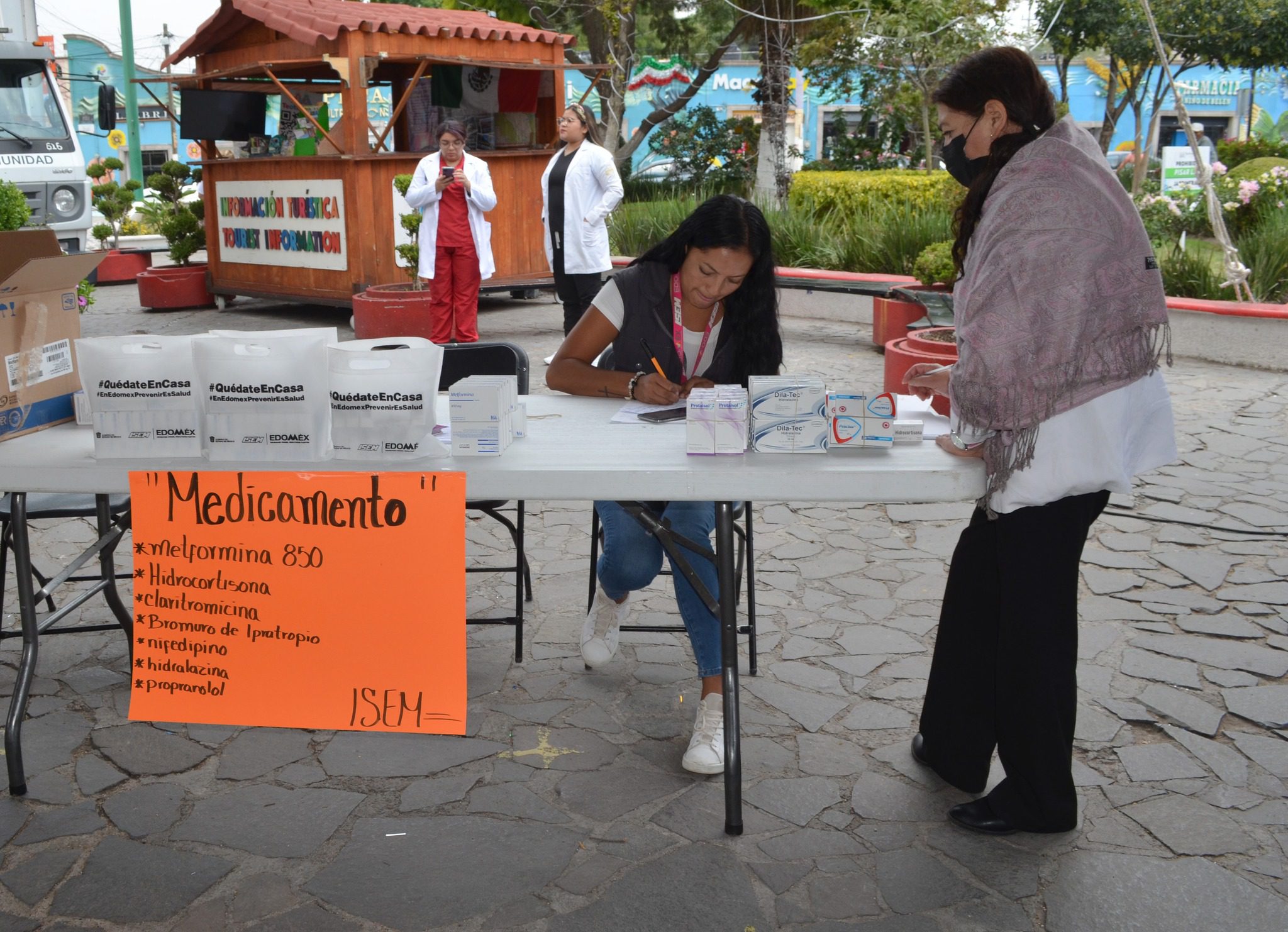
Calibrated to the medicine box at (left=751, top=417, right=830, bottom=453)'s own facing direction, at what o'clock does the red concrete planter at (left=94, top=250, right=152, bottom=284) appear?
The red concrete planter is roughly at 5 o'clock from the medicine box.

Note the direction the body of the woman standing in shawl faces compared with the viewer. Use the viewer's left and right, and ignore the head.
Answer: facing to the left of the viewer

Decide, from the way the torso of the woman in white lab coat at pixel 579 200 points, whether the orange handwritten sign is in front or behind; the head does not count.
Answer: in front

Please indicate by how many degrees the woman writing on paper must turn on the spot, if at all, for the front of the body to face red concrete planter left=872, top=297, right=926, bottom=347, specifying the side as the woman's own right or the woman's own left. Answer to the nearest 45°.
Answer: approximately 180°

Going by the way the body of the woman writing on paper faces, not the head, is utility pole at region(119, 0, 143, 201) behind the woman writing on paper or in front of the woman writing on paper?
behind

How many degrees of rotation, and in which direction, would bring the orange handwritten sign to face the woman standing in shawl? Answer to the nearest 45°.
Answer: approximately 90° to its left

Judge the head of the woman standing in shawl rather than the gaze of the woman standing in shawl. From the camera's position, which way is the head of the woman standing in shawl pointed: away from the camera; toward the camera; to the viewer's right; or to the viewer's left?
to the viewer's left
